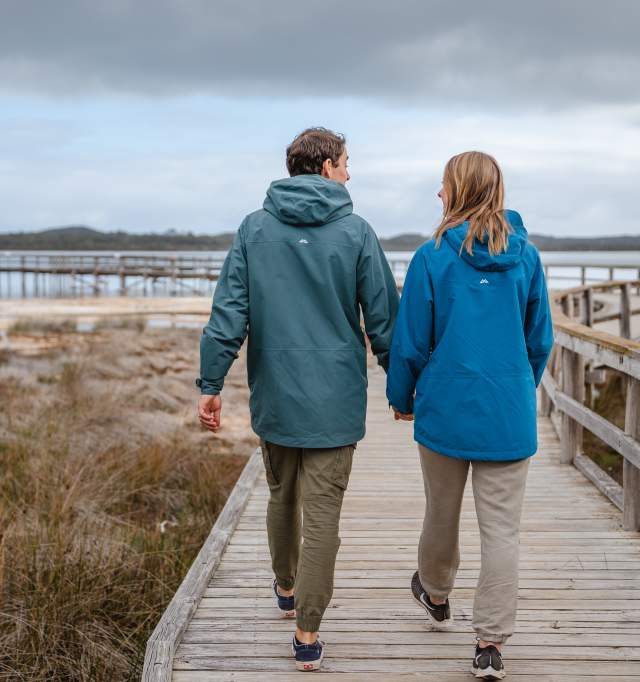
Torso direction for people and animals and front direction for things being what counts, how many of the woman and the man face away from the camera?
2

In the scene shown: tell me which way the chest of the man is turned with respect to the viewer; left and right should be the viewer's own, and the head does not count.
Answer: facing away from the viewer

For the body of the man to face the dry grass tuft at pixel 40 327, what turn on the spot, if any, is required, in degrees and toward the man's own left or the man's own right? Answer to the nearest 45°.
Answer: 0° — they already face it

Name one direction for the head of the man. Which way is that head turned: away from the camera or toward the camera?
away from the camera

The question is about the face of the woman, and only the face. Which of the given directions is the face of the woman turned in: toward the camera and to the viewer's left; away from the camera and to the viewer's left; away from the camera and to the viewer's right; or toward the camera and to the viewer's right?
away from the camera and to the viewer's left

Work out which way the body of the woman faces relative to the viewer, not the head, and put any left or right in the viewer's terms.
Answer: facing away from the viewer
